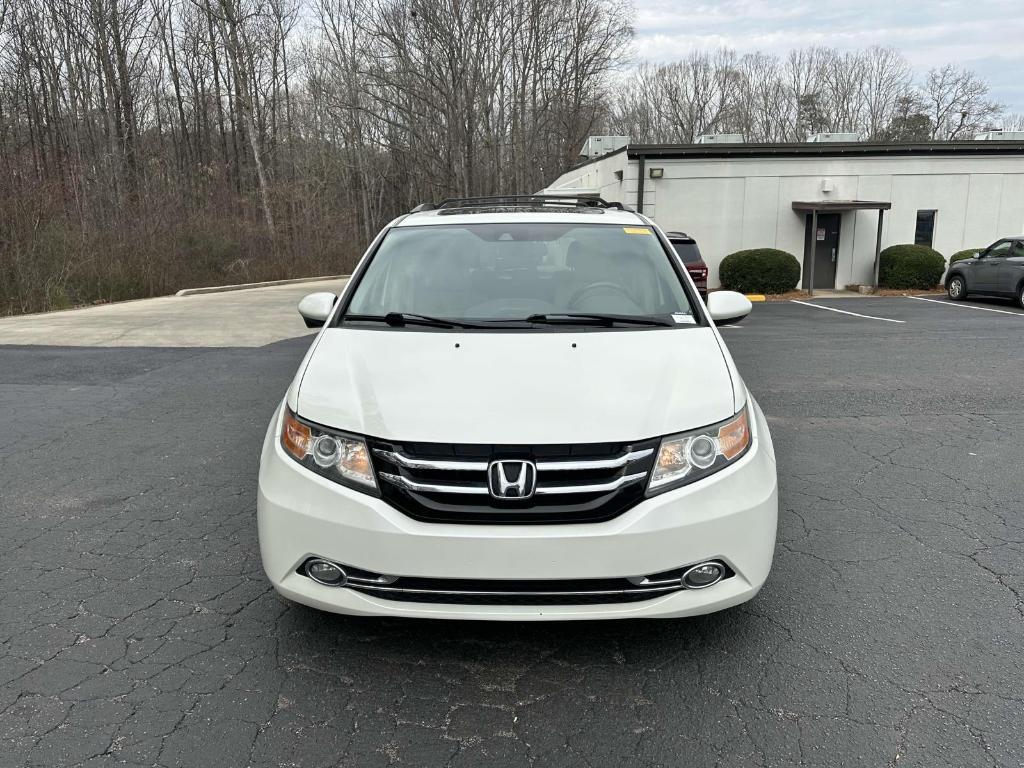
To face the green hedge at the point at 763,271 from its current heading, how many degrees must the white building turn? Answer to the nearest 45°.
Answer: approximately 45° to its right

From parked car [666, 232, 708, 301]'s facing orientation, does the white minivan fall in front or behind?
behind

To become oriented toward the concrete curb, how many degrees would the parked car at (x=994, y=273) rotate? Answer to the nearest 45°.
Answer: approximately 45° to its left

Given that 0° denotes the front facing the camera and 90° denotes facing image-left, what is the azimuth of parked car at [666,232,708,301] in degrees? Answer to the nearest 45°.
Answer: approximately 180°

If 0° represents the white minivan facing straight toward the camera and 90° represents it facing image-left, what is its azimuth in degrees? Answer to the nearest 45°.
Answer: approximately 0°

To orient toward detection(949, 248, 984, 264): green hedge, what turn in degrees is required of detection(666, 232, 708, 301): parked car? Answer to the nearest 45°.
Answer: approximately 45° to its right

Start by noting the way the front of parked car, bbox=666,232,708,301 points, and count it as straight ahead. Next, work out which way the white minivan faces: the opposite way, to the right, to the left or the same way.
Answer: the opposite way

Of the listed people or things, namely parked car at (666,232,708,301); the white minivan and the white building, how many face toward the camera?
2

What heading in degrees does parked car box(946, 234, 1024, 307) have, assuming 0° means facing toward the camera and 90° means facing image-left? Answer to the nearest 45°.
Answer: approximately 135°
